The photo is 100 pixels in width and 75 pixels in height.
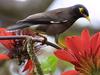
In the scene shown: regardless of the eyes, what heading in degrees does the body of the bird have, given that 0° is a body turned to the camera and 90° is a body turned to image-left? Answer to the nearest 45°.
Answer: approximately 270°
